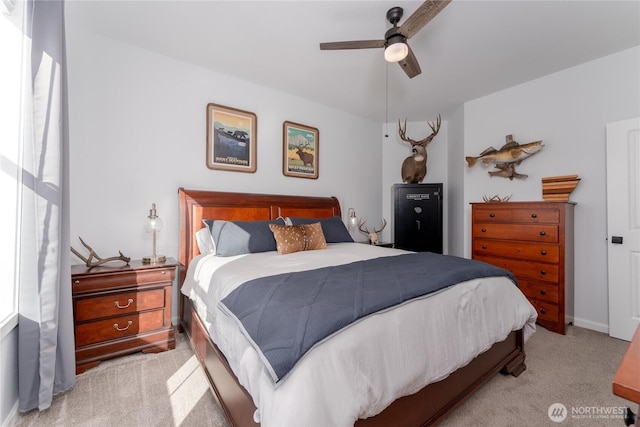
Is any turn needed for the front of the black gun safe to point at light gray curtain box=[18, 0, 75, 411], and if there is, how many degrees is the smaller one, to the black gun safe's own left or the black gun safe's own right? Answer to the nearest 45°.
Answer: approximately 45° to the black gun safe's own right

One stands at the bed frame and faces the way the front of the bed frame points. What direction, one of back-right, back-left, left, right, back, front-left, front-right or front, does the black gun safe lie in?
left

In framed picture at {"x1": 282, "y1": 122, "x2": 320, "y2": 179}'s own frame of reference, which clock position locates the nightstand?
The nightstand is roughly at 3 o'clock from the framed picture.

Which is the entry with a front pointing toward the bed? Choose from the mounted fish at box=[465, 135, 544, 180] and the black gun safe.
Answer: the black gun safe

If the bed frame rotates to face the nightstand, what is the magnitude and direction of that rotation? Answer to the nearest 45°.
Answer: approximately 135° to its right

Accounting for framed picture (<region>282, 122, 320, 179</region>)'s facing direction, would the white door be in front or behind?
in front

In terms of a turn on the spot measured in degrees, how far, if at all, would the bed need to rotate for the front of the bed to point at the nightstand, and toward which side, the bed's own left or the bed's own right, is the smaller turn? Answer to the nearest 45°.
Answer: approximately 135° to the bed's own right
